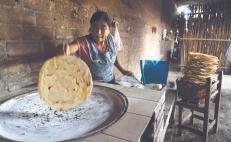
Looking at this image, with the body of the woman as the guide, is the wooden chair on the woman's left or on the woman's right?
on the woman's left

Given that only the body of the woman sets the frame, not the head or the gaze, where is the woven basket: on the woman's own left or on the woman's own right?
on the woman's own left

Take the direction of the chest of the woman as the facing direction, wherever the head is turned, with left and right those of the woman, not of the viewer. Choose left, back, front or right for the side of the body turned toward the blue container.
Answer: left

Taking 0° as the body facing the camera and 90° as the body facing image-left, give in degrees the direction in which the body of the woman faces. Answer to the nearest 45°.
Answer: approximately 315°
